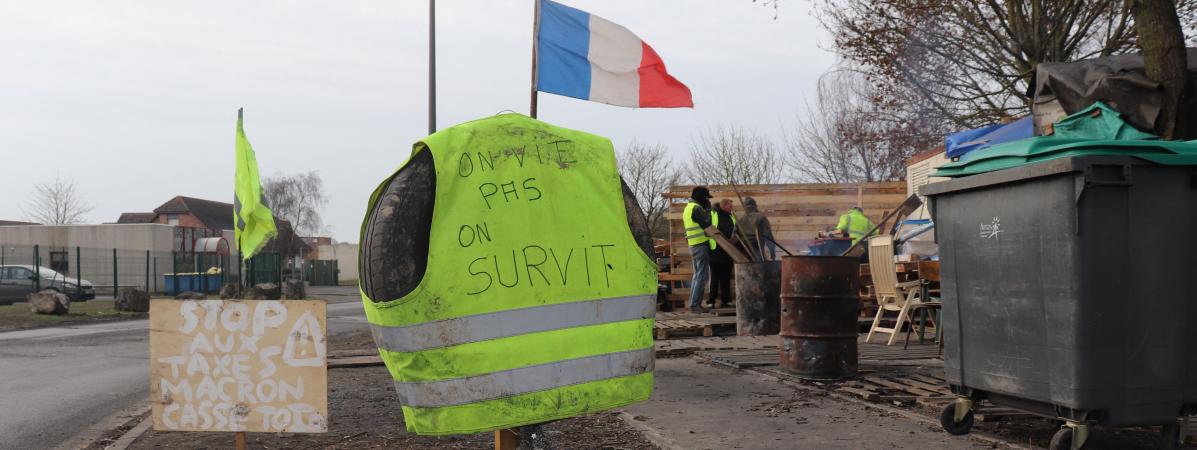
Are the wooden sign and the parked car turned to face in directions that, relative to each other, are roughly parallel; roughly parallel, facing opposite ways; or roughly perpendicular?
roughly perpendicular

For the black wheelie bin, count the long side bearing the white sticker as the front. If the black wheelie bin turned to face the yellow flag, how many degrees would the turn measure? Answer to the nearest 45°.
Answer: approximately 45° to its right

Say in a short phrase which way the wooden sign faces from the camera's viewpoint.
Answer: facing the viewer

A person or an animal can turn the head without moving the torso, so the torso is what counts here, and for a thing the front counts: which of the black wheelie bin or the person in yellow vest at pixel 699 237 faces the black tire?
the black wheelie bin

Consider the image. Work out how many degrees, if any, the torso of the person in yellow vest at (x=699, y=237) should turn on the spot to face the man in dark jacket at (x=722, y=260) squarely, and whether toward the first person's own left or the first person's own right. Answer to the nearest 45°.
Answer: approximately 45° to the first person's own left

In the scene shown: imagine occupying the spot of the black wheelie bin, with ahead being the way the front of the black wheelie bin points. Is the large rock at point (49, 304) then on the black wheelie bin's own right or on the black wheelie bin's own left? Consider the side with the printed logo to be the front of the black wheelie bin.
on the black wheelie bin's own right

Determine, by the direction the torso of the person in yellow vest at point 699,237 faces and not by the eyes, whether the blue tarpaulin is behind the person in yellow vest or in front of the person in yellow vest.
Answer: in front

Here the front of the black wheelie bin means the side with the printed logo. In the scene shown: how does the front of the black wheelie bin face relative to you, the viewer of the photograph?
facing the viewer and to the left of the viewer

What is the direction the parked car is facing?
to the viewer's right
